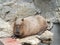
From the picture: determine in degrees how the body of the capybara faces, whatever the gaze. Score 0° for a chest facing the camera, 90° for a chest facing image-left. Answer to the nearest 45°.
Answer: approximately 45°
